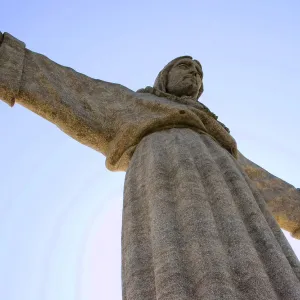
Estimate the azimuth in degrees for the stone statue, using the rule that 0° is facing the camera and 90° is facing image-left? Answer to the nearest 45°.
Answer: approximately 315°
